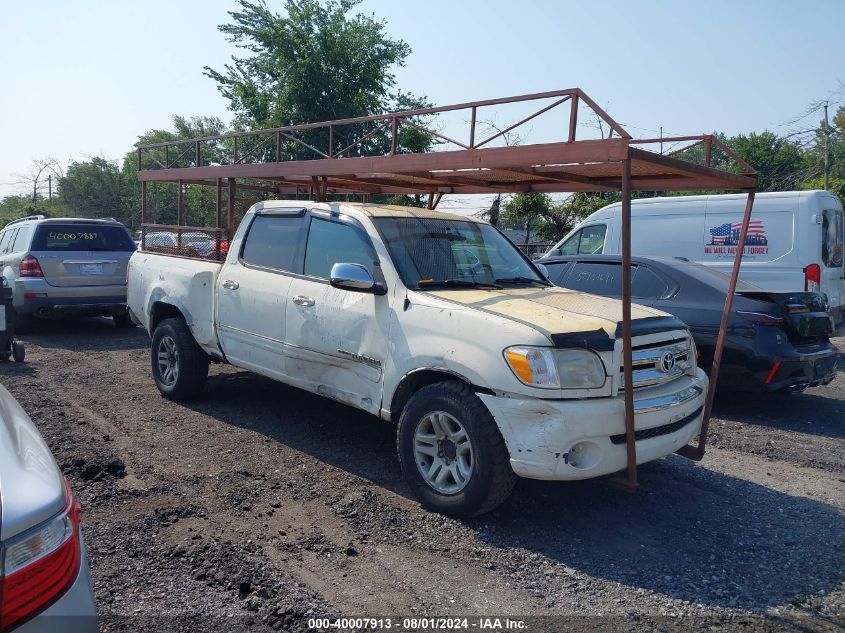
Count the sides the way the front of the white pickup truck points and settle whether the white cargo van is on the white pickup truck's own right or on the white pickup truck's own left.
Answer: on the white pickup truck's own left

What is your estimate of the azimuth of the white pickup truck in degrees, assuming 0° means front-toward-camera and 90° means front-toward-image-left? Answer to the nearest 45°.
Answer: approximately 315°

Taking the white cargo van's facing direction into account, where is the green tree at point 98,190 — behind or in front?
in front

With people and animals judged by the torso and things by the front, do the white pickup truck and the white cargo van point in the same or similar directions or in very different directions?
very different directions

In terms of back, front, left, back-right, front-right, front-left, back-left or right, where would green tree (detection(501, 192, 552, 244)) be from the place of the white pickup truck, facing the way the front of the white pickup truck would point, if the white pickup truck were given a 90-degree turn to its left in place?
front-left

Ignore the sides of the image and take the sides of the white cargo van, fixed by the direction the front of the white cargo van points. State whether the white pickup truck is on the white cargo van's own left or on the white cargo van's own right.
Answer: on the white cargo van's own left

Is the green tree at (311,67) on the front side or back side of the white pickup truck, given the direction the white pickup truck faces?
on the back side

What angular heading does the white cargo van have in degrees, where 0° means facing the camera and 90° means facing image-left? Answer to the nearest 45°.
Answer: approximately 135°
